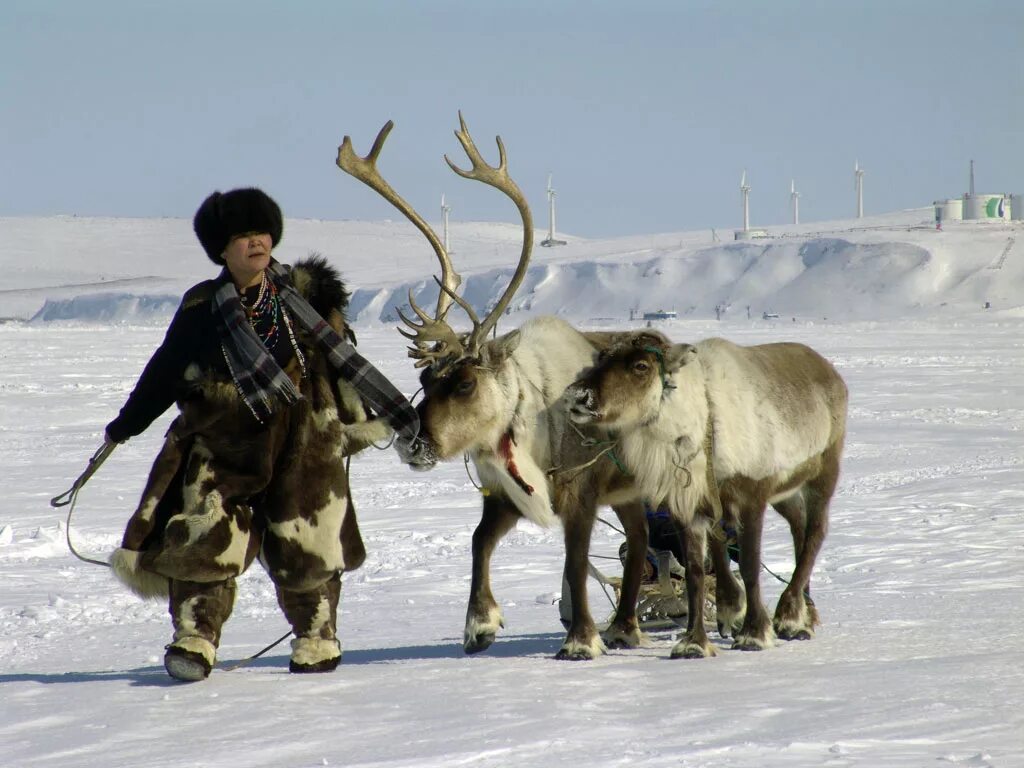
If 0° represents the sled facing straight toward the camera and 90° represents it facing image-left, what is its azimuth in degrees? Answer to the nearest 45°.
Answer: approximately 45°

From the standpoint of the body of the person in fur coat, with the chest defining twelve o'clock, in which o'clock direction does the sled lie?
The sled is roughly at 8 o'clock from the person in fur coat.

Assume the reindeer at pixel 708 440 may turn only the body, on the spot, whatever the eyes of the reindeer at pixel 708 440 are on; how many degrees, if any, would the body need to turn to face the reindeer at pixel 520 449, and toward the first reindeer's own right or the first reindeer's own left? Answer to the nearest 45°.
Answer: approximately 45° to the first reindeer's own right

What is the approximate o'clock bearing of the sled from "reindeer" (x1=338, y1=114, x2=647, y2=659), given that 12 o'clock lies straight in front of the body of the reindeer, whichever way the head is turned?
The sled is roughly at 6 o'clock from the reindeer.

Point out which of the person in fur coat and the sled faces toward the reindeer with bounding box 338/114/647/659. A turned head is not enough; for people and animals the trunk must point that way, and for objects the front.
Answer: the sled

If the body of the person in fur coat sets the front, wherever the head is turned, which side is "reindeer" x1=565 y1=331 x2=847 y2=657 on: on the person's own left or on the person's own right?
on the person's own left

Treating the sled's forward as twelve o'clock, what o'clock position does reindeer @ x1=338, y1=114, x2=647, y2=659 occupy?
The reindeer is roughly at 12 o'clock from the sled.

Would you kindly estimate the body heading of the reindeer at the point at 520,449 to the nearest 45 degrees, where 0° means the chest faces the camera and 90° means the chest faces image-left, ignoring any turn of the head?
approximately 45°
